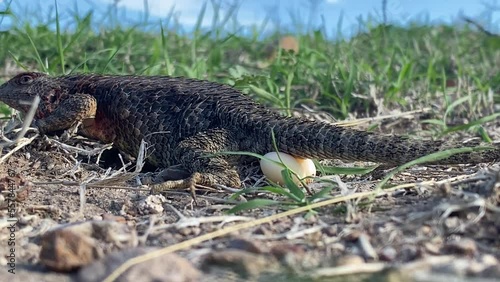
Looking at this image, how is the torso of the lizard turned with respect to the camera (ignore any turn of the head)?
to the viewer's left
